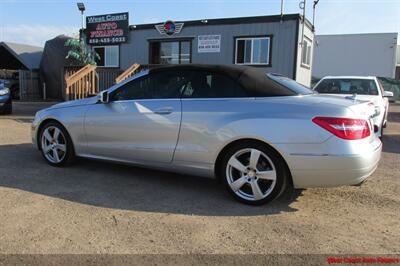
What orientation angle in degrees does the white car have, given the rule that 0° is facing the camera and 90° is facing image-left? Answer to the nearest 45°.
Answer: approximately 0°

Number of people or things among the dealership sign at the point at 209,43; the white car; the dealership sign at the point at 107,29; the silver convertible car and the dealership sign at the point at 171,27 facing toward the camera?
4

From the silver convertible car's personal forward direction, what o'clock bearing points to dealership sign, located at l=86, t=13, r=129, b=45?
The dealership sign is roughly at 1 o'clock from the silver convertible car.

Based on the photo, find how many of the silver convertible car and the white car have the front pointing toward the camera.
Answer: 1

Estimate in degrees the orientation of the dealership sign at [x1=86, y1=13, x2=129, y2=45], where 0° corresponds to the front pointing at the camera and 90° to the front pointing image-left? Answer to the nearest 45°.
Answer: approximately 0°

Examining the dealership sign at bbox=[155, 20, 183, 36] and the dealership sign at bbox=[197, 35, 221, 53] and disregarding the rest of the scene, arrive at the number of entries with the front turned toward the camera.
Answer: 2

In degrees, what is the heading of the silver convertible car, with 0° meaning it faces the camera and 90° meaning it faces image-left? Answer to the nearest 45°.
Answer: approximately 135°
